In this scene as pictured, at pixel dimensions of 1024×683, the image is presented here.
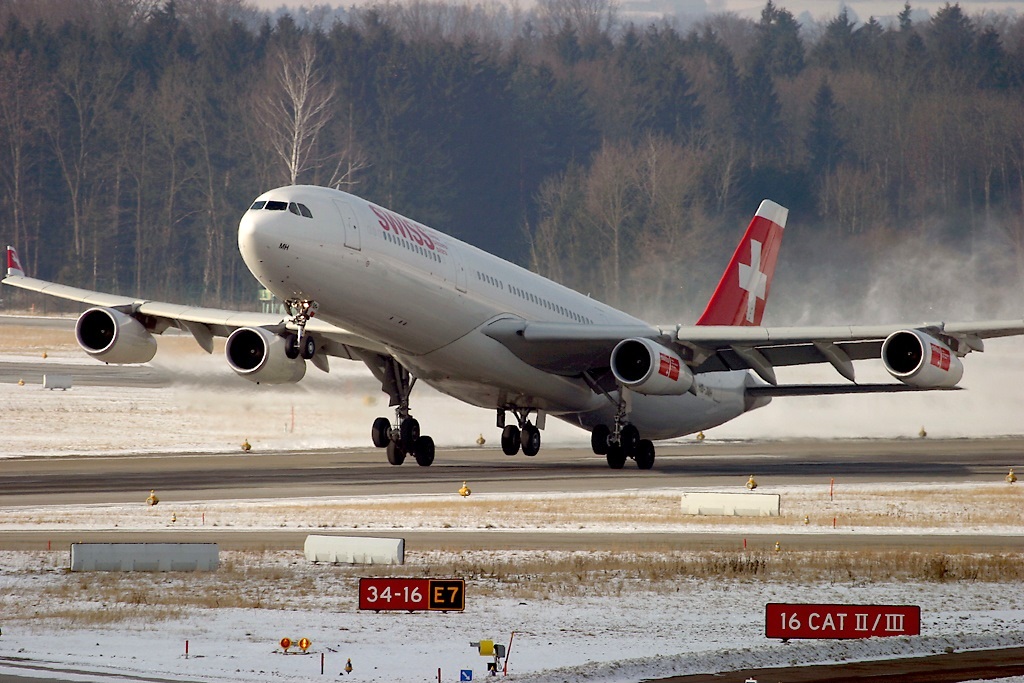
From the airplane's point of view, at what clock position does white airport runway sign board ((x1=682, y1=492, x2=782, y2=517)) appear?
The white airport runway sign board is roughly at 9 o'clock from the airplane.

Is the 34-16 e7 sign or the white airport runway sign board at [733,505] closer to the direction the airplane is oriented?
the 34-16 e7 sign

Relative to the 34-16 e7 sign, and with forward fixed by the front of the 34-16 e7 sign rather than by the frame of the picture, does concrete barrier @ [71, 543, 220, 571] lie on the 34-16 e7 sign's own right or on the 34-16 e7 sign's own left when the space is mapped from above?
on the 34-16 e7 sign's own right

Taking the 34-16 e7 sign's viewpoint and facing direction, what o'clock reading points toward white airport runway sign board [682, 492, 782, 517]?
The white airport runway sign board is roughly at 7 o'clock from the 34-16 e7 sign.

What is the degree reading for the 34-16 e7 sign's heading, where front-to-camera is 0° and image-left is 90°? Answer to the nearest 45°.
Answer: approximately 0°

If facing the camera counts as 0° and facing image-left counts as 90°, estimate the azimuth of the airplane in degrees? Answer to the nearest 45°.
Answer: approximately 45°

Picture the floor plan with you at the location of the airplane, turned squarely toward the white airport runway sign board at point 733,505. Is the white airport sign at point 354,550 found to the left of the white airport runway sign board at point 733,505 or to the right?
right

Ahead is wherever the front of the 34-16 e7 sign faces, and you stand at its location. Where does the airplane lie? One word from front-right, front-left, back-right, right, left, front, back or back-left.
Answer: back
